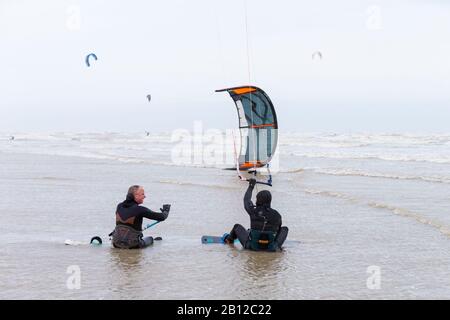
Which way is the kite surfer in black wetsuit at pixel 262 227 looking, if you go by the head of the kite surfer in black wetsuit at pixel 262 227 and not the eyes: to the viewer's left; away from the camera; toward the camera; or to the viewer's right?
away from the camera

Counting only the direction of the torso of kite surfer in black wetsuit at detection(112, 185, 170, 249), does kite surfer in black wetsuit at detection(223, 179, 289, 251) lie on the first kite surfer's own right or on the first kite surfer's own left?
on the first kite surfer's own right

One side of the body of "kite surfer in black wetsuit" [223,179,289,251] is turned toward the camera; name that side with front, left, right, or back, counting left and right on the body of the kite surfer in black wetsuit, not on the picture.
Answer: back

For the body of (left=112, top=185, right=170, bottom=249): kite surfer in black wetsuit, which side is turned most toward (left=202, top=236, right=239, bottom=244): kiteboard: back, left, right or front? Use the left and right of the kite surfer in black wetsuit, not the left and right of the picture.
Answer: front

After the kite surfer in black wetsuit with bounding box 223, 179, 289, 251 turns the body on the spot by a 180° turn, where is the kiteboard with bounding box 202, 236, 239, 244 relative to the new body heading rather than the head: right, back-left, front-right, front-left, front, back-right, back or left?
back-right

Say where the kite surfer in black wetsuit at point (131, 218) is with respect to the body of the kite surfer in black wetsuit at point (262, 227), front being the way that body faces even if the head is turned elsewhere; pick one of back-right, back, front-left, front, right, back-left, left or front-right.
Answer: left

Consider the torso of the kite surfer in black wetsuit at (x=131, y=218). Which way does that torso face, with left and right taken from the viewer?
facing away from the viewer and to the right of the viewer

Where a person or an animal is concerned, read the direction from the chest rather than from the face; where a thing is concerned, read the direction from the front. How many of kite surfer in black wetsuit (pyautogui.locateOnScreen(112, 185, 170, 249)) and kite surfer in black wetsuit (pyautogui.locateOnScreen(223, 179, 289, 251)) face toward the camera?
0
